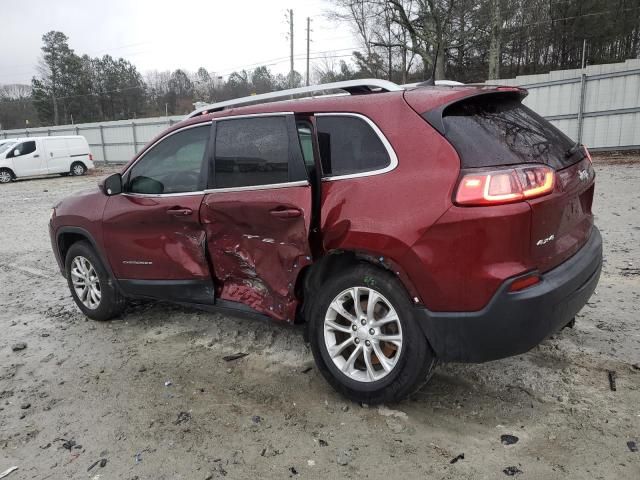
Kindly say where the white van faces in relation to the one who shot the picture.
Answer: facing to the left of the viewer

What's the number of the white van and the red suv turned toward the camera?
0

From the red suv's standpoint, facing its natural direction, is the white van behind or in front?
in front

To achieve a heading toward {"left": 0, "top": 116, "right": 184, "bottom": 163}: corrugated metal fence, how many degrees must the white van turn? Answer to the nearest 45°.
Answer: approximately 135° to its right

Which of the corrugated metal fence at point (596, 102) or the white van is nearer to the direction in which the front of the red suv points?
the white van

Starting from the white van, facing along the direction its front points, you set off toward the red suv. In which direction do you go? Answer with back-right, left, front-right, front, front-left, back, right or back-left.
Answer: left

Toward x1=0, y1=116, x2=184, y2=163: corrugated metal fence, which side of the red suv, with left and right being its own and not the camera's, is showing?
front

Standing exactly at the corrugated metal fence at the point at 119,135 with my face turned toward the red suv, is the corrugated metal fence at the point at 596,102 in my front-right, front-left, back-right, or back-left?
front-left

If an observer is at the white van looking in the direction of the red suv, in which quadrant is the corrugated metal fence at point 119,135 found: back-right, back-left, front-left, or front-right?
back-left

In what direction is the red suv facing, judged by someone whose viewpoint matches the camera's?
facing away from the viewer and to the left of the viewer

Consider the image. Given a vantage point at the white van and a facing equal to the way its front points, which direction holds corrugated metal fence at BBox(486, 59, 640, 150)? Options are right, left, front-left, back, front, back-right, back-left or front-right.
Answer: back-left
